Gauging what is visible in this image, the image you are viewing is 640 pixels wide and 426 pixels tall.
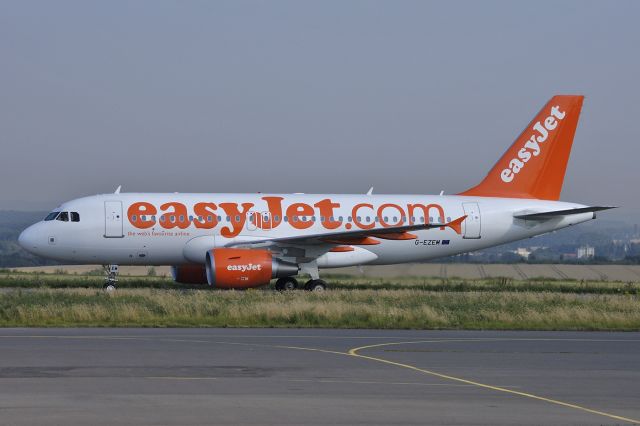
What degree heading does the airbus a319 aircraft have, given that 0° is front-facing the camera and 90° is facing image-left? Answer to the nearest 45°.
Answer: approximately 90°
